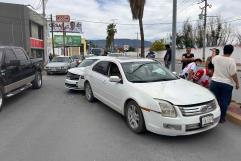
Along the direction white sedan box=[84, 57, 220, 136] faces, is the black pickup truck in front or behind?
behind

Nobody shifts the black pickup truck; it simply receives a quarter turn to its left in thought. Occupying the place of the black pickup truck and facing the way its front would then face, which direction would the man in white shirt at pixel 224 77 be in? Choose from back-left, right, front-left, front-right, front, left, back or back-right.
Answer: front

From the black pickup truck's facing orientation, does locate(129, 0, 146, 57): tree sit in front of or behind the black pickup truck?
behind

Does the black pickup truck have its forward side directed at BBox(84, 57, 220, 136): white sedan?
no

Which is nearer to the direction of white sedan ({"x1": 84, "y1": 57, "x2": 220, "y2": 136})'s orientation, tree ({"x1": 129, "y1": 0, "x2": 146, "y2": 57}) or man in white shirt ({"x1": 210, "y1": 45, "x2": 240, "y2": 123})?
the man in white shirt

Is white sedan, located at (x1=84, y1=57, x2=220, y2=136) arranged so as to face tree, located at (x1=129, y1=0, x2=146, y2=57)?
no

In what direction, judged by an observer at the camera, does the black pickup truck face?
facing the viewer and to the left of the viewer

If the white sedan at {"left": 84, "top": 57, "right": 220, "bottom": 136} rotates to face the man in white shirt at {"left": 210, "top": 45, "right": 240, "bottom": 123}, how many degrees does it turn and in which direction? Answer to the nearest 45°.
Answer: approximately 90° to its left

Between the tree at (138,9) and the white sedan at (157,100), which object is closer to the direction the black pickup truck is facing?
the white sedan
